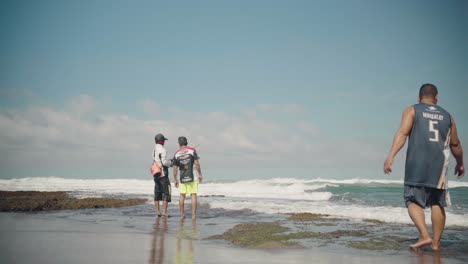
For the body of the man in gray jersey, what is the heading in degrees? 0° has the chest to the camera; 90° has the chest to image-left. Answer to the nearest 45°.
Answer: approximately 180°

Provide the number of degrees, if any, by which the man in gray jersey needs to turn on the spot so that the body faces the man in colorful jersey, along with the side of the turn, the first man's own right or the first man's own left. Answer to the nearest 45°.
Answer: approximately 45° to the first man's own left

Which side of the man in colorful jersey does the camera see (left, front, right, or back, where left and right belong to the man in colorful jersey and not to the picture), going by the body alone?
back

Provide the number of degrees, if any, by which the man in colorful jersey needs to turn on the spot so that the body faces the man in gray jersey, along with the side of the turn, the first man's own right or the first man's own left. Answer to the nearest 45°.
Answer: approximately 135° to the first man's own right

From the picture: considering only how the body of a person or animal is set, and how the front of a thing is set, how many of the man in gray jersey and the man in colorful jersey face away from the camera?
2

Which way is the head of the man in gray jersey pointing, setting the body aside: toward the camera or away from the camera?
away from the camera
